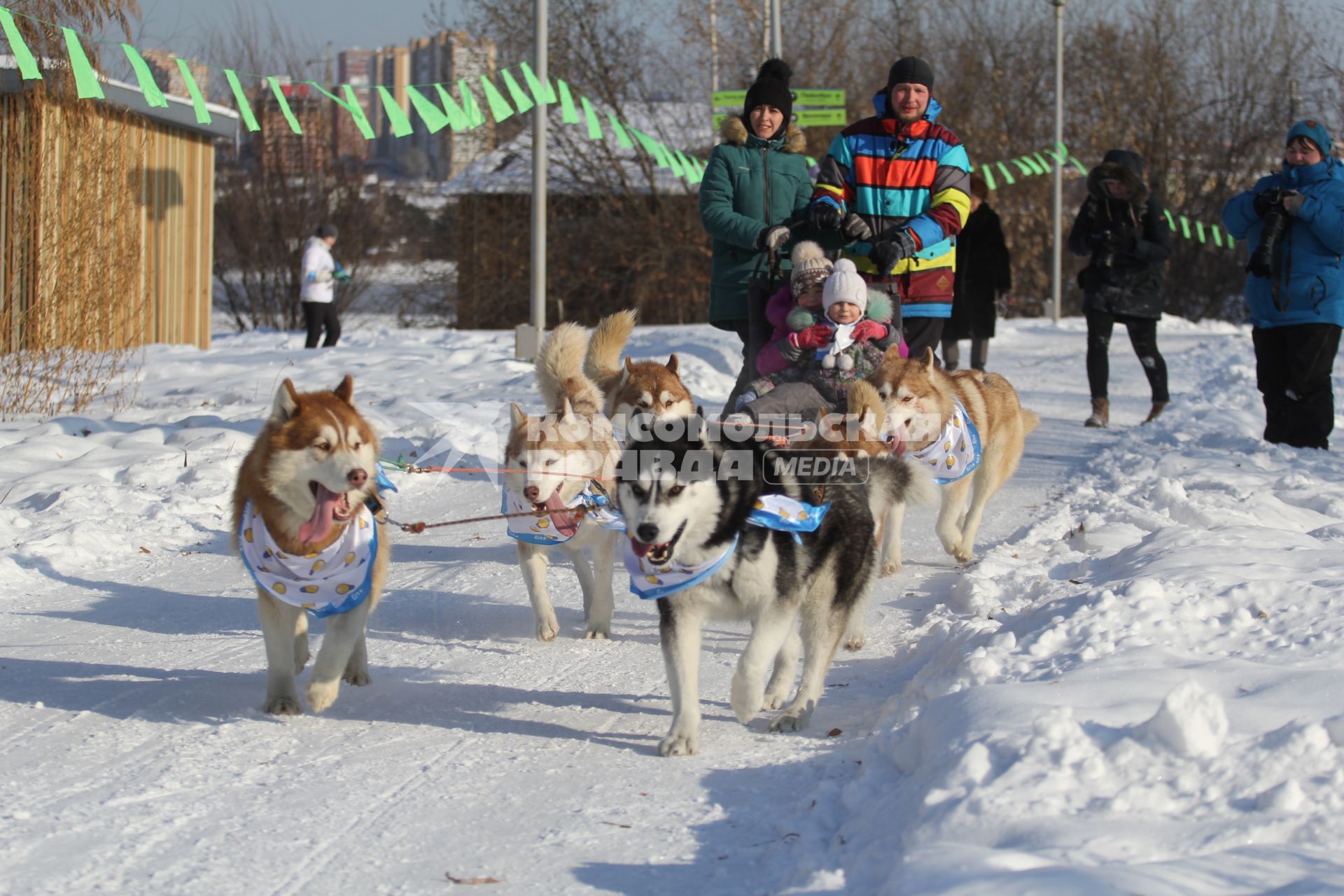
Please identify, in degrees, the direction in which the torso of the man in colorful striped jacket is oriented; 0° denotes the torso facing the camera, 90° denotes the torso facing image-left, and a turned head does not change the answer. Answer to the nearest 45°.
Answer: approximately 0°

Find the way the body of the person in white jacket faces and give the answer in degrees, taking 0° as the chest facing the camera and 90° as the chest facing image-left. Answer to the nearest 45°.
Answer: approximately 270°

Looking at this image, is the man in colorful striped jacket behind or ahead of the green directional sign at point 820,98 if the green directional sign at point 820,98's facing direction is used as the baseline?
ahead

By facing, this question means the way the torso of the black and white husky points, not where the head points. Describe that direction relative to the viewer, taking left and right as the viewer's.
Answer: facing the viewer and to the left of the viewer

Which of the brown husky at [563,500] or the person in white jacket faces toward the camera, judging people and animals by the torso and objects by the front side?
the brown husky

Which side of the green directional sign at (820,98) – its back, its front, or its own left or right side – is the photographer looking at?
front

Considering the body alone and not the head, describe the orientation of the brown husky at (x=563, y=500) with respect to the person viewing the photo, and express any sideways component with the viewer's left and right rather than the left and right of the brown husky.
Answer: facing the viewer

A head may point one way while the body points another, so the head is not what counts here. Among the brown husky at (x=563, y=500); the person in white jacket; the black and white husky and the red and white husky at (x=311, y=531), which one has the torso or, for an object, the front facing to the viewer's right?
the person in white jacket

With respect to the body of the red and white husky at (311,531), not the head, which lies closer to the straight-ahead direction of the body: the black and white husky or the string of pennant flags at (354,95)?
the black and white husky

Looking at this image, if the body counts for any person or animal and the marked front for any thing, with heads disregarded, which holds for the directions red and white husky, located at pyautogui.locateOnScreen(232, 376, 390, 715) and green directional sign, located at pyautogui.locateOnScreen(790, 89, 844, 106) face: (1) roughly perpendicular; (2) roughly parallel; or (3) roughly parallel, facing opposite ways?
roughly parallel

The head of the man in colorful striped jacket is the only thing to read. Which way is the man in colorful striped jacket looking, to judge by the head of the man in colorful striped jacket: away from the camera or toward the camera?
toward the camera

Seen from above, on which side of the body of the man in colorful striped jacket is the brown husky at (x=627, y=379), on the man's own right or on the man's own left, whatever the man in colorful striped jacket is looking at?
on the man's own right

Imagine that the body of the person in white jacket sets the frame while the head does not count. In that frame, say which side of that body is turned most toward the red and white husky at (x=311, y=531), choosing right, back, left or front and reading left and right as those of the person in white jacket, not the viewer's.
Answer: right

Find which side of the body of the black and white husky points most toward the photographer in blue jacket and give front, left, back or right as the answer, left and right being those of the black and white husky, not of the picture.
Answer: back

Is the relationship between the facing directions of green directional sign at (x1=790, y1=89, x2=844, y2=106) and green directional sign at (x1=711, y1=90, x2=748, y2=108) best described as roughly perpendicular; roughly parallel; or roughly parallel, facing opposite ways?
roughly parallel
